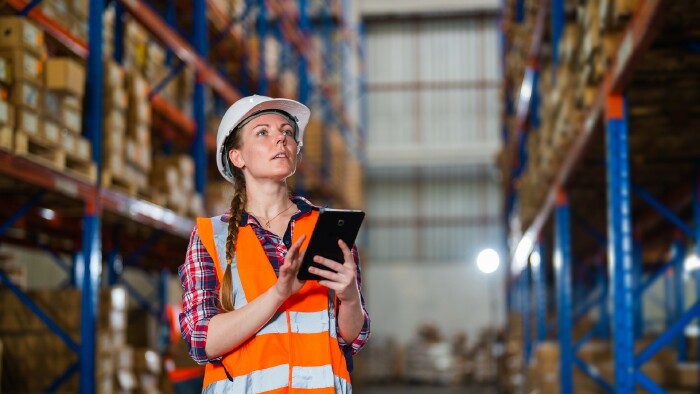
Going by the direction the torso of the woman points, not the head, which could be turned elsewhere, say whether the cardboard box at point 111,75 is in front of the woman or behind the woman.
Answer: behind

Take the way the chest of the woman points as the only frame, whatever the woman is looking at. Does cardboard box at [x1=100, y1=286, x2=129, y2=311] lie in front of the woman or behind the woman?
behind

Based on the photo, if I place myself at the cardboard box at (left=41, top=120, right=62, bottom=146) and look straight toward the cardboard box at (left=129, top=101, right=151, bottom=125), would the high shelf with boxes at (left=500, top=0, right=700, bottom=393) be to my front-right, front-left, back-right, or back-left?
front-right

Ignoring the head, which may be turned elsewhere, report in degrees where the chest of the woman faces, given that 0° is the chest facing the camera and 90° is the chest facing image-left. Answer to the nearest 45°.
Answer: approximately 315°

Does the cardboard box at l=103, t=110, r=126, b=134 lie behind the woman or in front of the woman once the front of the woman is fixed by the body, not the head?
behind

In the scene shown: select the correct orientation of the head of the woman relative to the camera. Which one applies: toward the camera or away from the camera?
toward the camera

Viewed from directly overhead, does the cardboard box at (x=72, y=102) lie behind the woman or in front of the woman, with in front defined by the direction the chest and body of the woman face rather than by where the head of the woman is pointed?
behind
